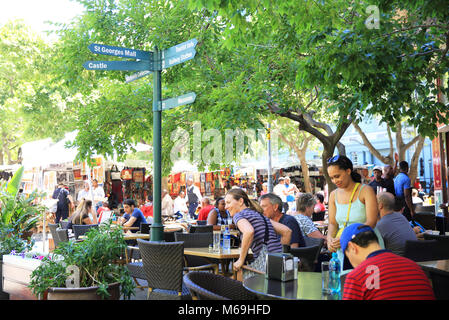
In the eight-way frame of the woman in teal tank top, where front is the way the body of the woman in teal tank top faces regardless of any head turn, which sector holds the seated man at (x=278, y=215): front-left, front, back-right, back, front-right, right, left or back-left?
right

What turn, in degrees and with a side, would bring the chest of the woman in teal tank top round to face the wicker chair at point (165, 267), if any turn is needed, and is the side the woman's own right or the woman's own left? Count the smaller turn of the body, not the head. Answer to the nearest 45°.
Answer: approximately 45° to the woman's own right

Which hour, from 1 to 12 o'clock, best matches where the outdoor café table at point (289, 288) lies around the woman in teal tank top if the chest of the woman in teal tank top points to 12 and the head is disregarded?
The outdoor café table is roughly at 11 o'clock from the woman in teal tank top.

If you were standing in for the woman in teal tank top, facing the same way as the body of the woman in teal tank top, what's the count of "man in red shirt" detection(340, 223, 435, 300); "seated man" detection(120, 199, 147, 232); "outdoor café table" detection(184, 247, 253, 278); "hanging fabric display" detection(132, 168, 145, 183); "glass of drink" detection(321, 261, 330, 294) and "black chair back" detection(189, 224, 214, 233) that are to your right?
4

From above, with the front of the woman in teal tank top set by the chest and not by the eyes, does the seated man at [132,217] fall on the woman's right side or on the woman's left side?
on the woman's right side

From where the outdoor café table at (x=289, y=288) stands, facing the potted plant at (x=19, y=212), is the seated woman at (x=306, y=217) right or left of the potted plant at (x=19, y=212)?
right

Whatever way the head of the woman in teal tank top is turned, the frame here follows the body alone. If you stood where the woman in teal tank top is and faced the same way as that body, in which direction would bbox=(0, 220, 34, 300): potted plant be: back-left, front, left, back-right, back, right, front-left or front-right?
front-right

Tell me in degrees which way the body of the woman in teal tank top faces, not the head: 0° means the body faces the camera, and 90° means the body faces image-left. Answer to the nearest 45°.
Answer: approximately 45°

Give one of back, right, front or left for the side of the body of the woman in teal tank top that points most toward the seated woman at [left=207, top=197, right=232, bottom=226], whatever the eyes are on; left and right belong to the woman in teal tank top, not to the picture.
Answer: right

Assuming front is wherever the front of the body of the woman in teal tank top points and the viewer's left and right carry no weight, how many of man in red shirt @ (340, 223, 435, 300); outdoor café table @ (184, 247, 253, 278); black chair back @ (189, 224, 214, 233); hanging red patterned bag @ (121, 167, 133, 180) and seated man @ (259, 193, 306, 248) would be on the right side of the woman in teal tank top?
4

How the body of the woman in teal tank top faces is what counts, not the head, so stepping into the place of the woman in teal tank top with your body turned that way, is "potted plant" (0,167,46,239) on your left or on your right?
on your right

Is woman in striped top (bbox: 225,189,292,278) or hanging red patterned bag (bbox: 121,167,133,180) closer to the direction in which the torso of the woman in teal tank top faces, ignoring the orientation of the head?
the woman in striped top

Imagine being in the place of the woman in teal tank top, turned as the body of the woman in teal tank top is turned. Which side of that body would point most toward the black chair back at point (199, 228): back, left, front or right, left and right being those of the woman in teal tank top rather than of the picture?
right

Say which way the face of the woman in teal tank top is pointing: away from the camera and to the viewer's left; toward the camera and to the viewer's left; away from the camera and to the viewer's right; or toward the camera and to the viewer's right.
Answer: toward the camera and to the viewer's left

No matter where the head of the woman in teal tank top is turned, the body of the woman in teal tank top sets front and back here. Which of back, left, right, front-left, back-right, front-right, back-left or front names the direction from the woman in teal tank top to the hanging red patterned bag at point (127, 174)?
right
